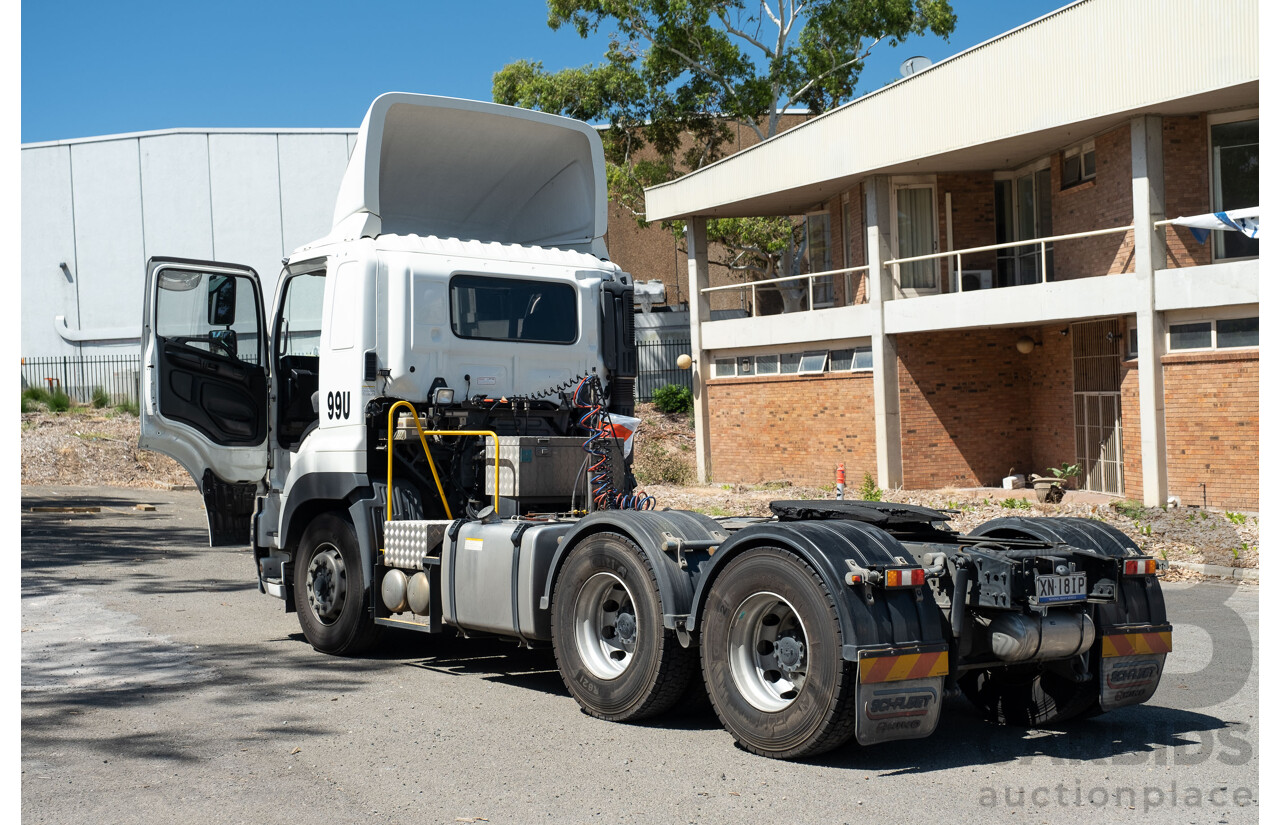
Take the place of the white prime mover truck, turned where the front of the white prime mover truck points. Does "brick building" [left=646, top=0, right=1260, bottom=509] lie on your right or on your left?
on your right

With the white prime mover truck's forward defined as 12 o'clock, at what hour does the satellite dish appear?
The satellite dish is roughly at 2 o'clock from the white prime mover truck.

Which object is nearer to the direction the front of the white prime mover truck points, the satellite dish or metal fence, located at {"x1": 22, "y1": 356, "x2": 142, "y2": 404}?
the metal fence

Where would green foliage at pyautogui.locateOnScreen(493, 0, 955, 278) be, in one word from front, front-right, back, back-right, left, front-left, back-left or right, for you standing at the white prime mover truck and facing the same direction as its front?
front-right

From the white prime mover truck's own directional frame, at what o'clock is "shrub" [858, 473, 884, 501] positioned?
The shrub is roughly at 2 o'clock from the white prime mover truck.

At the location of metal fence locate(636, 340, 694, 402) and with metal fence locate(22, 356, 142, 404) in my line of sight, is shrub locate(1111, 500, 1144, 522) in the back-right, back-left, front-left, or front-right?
back-left

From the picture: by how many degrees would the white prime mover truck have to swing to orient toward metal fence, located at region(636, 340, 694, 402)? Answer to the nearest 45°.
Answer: approximately 45° to its right

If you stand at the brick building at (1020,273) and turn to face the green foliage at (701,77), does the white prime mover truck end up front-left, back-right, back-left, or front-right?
back-left

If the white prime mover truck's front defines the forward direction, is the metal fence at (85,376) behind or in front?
in front

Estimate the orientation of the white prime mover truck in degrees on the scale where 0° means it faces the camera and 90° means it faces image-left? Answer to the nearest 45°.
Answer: approximately 135°

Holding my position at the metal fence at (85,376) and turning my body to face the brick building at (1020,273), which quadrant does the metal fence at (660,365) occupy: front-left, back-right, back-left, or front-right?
front-left

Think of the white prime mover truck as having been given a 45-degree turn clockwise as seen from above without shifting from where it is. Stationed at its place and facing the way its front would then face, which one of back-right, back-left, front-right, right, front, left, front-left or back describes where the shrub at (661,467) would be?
front
